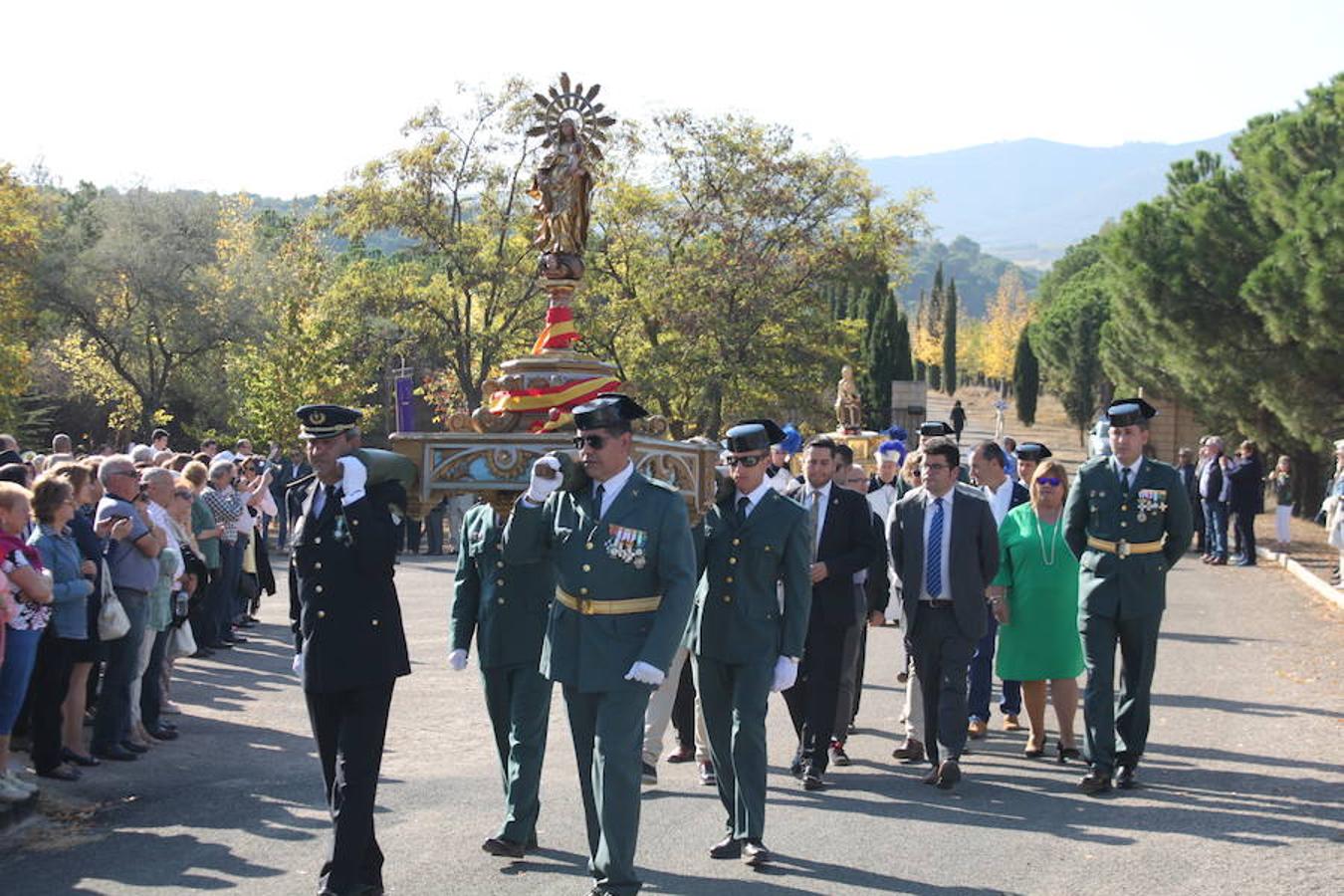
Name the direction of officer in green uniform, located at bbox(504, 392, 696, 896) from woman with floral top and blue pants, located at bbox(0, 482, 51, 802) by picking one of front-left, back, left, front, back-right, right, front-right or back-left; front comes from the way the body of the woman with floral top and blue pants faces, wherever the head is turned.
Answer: front-right

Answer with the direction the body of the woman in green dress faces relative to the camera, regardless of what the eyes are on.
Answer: toward the camera

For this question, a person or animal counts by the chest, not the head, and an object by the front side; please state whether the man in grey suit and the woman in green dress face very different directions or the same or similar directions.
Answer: same or similar directions

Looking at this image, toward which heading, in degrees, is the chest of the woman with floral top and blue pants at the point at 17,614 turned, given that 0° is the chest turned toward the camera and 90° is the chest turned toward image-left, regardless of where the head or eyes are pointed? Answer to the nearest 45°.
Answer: approximately 270°

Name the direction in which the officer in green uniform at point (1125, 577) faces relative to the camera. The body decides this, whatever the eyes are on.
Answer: toward the camera

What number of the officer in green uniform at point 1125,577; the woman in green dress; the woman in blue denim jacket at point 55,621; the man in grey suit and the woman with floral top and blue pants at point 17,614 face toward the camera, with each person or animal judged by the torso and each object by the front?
3

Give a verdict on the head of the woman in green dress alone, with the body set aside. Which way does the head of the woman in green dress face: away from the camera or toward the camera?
toward the camera

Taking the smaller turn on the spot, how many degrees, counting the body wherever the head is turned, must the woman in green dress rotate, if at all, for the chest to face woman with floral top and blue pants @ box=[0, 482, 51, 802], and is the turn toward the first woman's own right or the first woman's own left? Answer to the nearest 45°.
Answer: approximately 45° to the first woman's own right

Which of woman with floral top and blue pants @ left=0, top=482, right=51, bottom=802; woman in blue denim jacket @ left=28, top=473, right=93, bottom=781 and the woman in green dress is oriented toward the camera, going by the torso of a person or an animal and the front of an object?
the woman in green dress

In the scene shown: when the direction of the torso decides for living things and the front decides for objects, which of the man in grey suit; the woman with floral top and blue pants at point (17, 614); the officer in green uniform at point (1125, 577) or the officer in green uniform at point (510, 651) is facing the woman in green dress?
the woman with floral top and blue pants

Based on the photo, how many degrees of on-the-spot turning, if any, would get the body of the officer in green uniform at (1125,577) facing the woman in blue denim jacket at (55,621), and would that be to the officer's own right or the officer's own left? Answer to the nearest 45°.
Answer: approximately 90° to the officer's own right

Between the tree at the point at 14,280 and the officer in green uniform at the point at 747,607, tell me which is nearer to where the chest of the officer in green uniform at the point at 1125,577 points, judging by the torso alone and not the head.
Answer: the officer in green uniform

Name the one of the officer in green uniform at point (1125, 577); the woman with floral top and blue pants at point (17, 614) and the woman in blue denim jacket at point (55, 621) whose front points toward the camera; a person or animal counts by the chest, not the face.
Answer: the officer in green uniform

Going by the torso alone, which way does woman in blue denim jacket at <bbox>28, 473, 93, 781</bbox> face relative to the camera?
to the viewer's right
